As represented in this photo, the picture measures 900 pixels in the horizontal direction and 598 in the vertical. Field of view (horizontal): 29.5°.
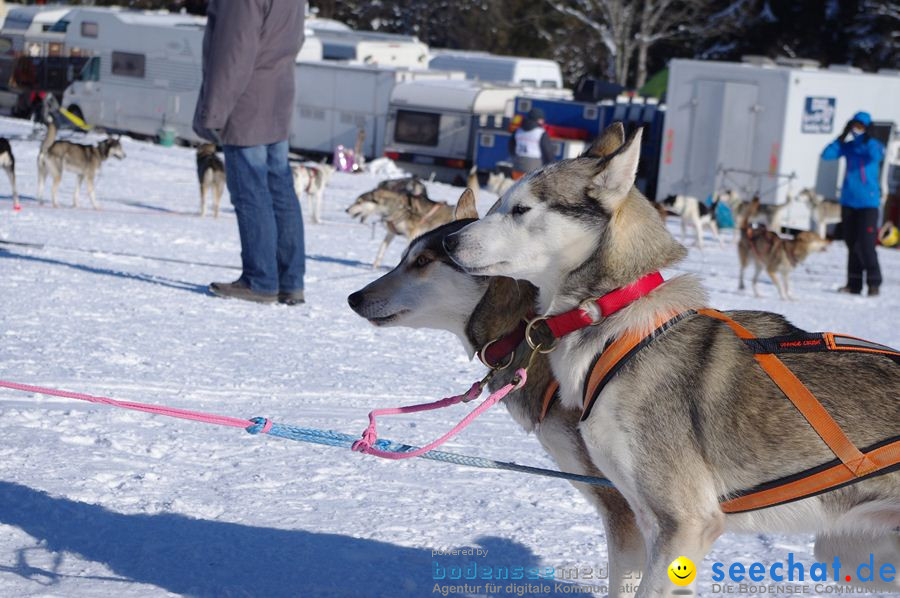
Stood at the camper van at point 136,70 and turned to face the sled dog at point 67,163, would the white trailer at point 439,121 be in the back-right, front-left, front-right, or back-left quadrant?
front-left

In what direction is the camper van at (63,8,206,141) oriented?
to the viewer's left

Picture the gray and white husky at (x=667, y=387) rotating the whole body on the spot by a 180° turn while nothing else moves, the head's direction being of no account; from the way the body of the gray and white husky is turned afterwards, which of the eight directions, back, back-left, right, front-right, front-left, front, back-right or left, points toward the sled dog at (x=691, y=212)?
left

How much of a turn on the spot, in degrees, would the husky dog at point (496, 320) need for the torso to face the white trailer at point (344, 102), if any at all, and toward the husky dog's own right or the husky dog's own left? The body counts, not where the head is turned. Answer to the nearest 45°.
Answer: approximately 90° to the husky dog's own right

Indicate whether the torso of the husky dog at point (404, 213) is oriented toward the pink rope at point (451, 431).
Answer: no

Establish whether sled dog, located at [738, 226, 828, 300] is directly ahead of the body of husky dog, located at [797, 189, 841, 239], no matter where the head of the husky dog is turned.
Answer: no

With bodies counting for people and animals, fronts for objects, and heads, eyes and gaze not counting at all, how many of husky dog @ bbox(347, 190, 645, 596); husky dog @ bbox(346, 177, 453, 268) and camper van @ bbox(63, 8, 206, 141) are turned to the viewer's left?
3

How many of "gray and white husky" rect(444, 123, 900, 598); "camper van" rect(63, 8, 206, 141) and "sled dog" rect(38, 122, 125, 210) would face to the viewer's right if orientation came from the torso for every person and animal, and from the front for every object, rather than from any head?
1

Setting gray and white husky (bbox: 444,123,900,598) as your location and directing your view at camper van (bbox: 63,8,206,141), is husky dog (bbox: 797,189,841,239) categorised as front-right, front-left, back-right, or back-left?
front-right

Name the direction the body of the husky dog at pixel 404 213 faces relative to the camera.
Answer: to the viewer's left

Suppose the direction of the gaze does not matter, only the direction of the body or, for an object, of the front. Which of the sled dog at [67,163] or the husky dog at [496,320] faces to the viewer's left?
the husky dog

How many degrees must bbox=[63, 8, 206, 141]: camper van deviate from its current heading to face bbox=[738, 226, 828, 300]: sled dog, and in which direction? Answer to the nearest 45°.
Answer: approximately 90° to its left

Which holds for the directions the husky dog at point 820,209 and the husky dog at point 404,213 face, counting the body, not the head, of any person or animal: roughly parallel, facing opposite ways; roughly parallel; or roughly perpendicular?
roughly parallel

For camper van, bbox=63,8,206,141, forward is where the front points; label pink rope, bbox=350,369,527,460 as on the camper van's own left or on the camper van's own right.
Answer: on the camper van's own left

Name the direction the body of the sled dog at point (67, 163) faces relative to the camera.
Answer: to the viewer's right
